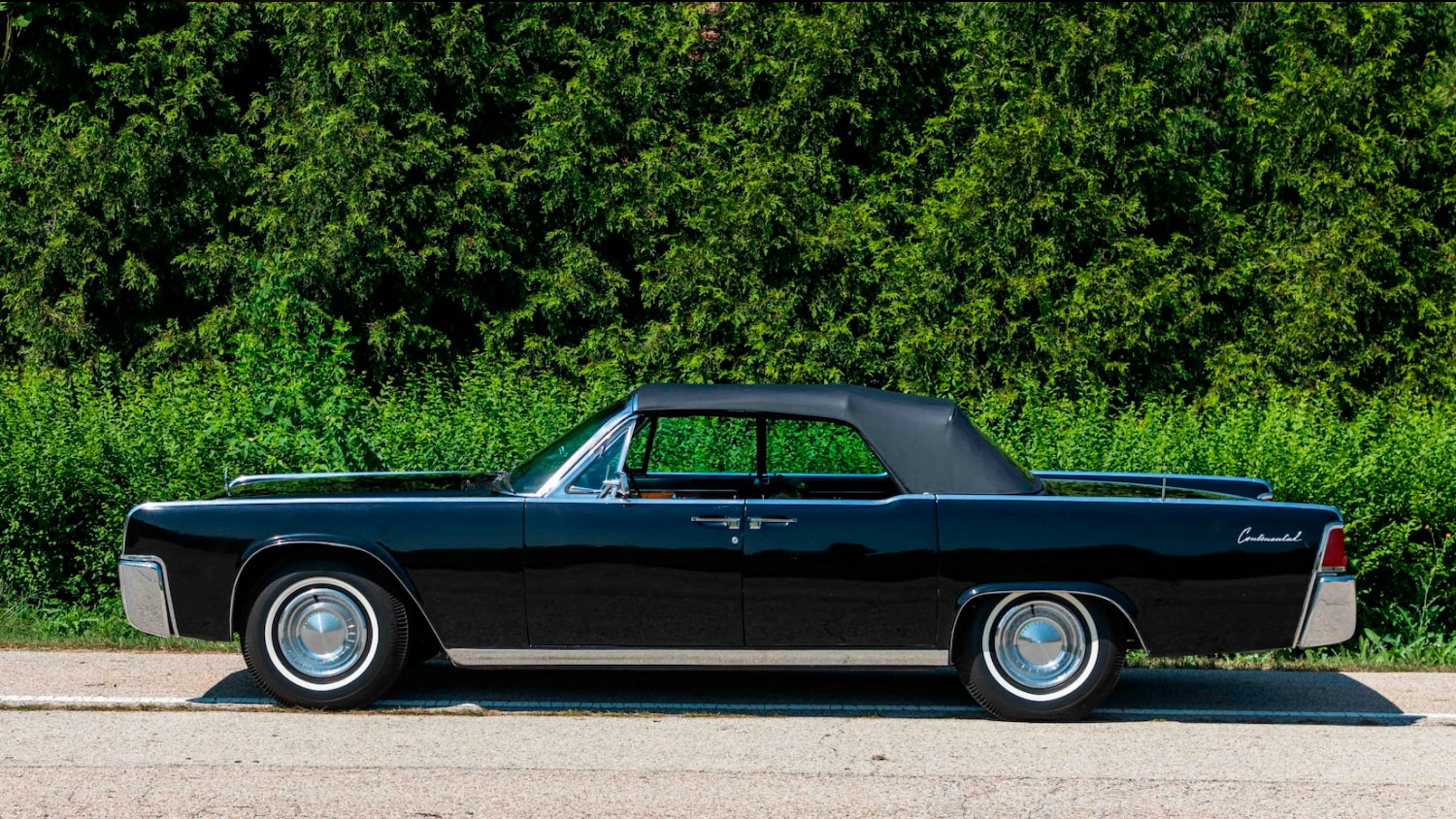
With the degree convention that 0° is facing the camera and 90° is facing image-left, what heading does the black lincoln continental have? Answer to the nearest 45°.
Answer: approximately 90°

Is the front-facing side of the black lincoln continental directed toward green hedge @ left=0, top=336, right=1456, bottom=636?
no

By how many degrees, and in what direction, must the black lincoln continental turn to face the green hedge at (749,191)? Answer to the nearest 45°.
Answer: approximately 90° to its right
